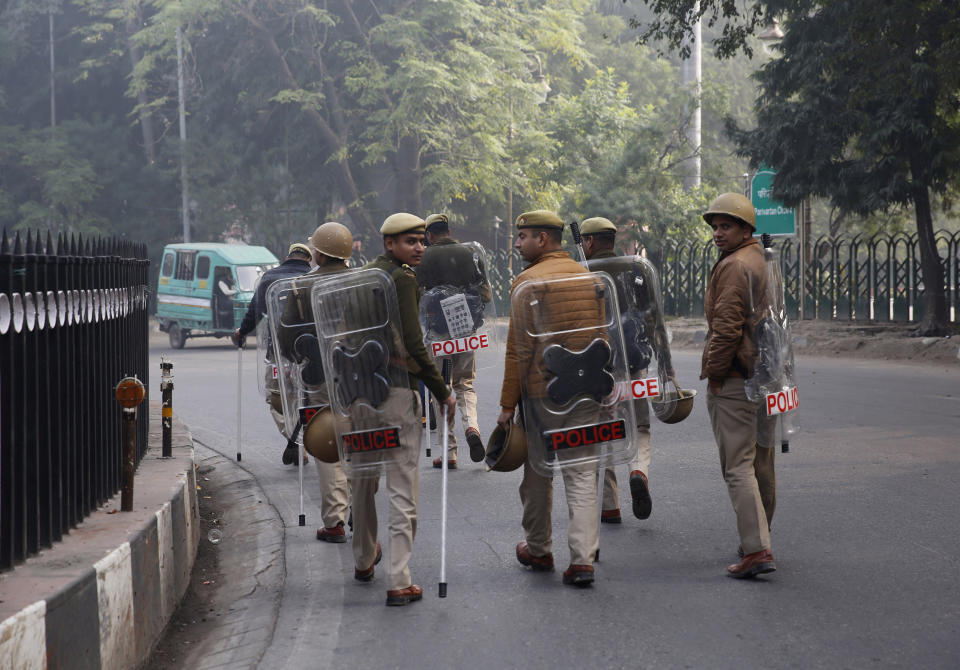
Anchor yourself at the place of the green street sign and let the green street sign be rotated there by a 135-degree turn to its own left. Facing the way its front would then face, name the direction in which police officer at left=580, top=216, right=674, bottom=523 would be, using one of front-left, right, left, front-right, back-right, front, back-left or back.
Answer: back-right

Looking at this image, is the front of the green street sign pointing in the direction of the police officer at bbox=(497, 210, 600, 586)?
yes

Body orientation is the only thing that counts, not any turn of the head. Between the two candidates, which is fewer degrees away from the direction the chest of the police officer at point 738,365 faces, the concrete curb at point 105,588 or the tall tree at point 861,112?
the concrete curb

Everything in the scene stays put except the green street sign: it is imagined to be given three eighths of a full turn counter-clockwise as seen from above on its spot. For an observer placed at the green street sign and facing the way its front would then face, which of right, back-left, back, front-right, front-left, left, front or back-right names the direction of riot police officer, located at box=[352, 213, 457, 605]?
back-right

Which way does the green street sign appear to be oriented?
toward the camera

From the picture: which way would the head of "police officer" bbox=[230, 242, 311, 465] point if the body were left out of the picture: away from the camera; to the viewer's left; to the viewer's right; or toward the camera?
away from the camera

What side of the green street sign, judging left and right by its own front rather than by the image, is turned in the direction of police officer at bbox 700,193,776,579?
front
